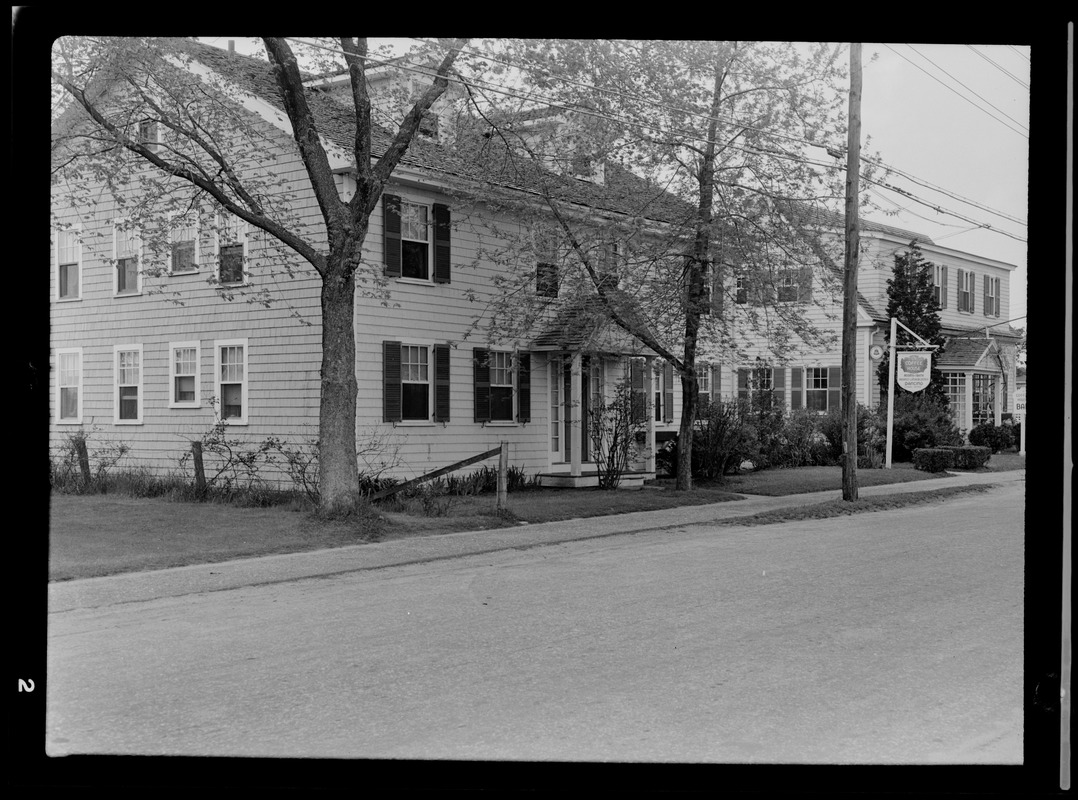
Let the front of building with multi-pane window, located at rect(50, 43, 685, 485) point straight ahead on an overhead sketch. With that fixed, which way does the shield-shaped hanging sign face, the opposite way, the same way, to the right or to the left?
to the right

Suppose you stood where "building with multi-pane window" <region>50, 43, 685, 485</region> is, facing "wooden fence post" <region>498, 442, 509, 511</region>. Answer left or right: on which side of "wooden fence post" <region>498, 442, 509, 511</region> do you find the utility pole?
left

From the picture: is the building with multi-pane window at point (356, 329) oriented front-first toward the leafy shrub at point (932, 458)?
no

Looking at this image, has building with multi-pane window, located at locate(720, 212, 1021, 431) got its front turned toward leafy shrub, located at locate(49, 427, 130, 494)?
no

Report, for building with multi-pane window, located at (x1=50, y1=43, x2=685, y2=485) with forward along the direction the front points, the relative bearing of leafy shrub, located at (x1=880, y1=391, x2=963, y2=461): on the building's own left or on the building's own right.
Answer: on the building's own left

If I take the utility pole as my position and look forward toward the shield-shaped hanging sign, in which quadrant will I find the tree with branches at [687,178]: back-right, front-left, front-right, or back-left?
front-left

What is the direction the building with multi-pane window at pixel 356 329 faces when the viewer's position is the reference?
facing the viewer and to the right of the viewer

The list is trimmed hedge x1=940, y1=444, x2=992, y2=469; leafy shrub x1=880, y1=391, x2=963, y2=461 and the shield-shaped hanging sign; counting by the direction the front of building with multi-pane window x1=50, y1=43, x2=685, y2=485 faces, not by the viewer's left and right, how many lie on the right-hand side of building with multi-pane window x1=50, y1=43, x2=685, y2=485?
0

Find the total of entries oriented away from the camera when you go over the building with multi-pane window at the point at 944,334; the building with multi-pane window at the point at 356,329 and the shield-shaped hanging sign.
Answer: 0

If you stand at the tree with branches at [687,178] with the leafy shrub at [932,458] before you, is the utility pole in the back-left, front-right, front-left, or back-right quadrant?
front-right

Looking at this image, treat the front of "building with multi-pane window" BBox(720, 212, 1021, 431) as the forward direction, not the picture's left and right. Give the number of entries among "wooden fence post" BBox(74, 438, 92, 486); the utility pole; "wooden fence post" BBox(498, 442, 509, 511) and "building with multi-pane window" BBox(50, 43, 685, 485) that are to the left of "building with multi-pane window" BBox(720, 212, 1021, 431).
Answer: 0

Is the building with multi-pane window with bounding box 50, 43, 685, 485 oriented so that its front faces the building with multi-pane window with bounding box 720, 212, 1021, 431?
no

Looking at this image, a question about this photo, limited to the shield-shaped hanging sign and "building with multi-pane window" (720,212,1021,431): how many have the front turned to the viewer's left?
0

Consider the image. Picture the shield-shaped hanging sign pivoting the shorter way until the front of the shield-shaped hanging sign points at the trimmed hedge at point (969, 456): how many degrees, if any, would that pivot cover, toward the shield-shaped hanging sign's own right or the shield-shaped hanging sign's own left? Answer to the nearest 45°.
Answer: approximately 135° to the shield-shaped hanging sign's own left

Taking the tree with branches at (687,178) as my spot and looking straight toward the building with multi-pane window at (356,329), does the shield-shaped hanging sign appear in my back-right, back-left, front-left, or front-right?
back-right

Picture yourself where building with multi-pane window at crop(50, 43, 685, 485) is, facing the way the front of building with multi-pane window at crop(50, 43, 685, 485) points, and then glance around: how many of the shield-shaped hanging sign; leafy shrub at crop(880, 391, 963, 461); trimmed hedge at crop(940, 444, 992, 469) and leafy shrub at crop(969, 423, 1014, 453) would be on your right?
0

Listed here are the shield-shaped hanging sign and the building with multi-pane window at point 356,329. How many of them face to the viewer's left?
0

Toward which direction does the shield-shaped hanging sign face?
toward the camera

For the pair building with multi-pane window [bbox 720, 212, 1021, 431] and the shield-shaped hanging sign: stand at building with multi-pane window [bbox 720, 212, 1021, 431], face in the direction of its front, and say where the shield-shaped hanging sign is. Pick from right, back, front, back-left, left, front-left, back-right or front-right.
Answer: front-right

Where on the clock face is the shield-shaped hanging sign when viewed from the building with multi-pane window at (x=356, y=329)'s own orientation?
The shield-shaped hanging sign is roughly at 10 o'clock from the building with multi-pane window.

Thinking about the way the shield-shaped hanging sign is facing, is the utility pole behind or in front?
in front
